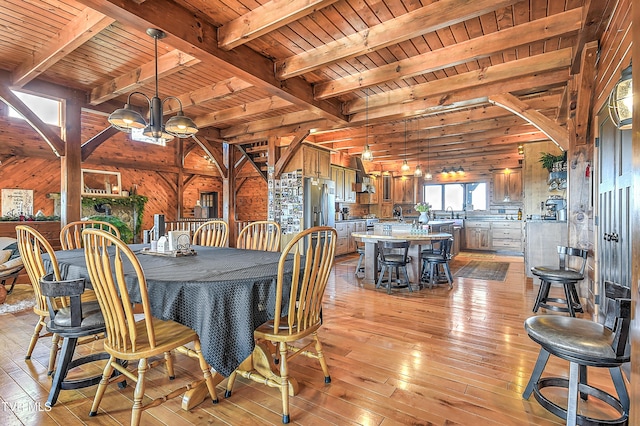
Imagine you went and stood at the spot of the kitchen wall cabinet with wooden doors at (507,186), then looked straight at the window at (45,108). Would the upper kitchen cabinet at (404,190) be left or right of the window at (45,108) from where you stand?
right

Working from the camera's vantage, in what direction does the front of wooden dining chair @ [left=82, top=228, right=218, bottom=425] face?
facing away from the viewer and to the right of the viewer

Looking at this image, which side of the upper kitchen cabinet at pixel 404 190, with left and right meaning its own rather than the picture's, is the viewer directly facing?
front

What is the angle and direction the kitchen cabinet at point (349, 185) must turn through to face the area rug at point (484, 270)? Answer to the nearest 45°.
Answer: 0° — it already faces it

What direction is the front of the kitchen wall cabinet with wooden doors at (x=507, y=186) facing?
toward the camera

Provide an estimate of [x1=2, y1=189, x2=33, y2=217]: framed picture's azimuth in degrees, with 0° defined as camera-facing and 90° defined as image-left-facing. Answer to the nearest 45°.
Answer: approximately 0°

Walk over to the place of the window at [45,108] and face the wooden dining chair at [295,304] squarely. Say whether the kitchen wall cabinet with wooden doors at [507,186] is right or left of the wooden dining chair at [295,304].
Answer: left

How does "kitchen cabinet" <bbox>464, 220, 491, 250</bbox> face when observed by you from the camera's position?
facing the viewer

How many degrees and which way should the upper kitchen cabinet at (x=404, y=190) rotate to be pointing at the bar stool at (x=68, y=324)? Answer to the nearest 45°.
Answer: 0° — it already faces it

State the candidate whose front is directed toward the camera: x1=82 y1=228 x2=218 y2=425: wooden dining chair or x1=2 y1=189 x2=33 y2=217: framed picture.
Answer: the framed picture

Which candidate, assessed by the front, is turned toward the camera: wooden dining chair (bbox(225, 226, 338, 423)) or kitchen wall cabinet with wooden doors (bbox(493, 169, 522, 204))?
the kitchen wall cabinet with wooden doors

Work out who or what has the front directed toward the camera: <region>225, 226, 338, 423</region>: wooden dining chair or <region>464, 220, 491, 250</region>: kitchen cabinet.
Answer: the kitchen cabinet

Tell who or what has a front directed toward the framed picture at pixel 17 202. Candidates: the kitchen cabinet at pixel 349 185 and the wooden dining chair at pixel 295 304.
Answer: the wooden dining chair

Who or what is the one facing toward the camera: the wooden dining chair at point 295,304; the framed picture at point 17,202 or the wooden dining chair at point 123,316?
the framed picture

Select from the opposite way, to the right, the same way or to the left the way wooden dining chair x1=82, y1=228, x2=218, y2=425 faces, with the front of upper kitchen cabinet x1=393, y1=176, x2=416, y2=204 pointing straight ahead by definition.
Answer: the opposite way

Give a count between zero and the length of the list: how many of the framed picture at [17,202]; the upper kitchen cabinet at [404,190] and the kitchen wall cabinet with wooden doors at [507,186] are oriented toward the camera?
3

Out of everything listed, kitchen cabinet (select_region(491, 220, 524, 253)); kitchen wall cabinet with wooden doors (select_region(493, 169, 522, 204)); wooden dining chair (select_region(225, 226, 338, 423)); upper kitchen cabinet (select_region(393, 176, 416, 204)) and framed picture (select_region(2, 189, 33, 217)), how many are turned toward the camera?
4

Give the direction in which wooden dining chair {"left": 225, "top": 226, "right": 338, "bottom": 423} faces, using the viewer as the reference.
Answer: facing away from the viewer and to the left of the viewer
